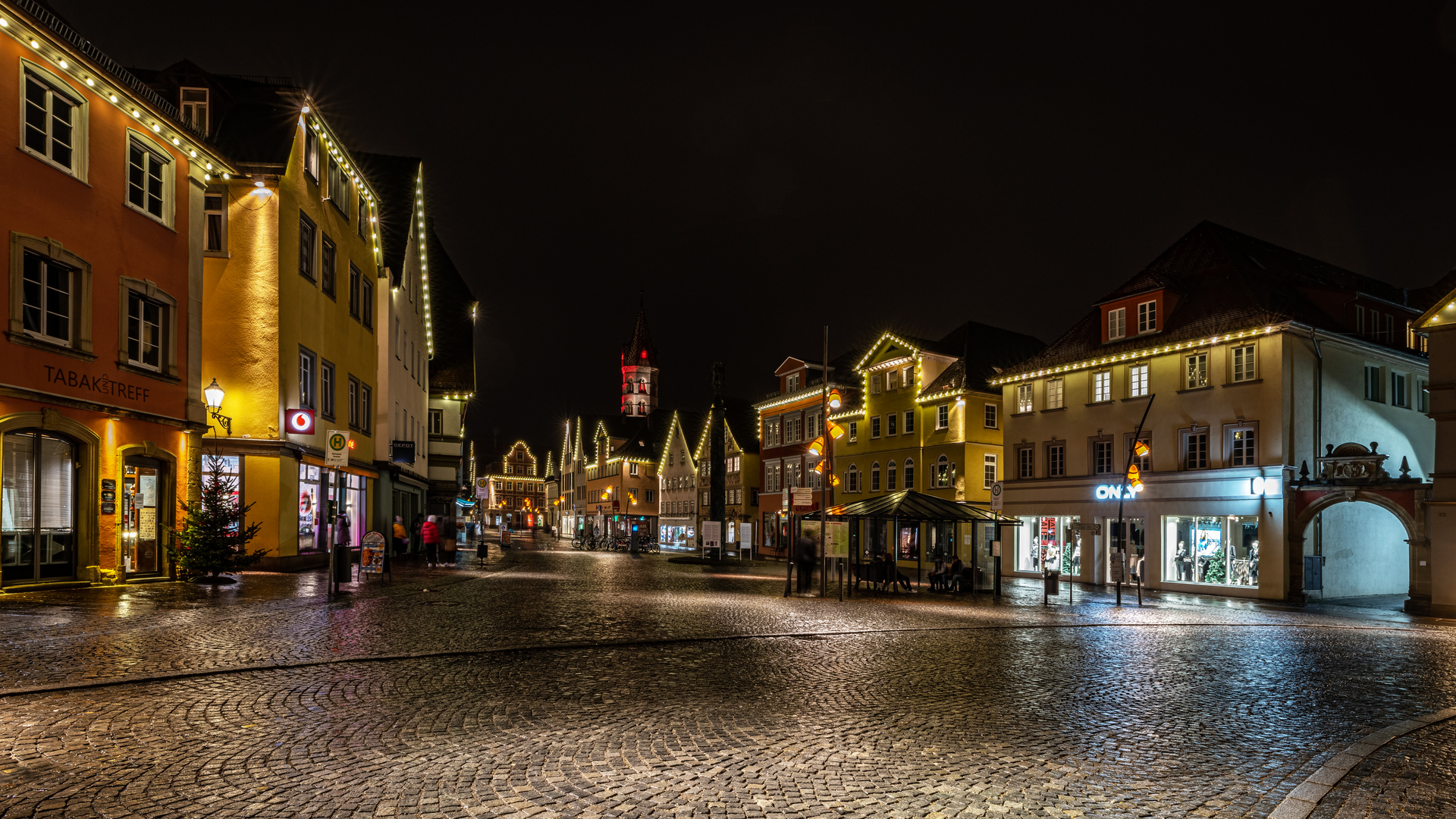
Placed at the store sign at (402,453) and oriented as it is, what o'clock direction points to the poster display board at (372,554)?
The poster display board is roughly at 12 o'clock from the store sign.

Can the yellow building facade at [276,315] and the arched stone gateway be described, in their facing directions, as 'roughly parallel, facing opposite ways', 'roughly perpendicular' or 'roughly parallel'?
roughly perpendicular

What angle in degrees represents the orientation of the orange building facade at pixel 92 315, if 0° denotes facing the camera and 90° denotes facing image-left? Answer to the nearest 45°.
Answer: approximately 315°

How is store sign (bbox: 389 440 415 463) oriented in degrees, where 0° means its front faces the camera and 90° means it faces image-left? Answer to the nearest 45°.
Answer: approximately 0°

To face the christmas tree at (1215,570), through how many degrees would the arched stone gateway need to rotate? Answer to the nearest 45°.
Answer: approximately 135° to its right

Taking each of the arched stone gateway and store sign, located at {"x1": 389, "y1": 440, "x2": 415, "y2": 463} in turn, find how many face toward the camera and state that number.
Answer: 2

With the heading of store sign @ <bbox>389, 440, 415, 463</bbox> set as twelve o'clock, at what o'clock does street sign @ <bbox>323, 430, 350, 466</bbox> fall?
street sign @ <bbox>323, 430, 350, 466</bbox> is roughly at 12 o'clock from store sign @ <bbox>389, 440, 415, 463</bbox>.

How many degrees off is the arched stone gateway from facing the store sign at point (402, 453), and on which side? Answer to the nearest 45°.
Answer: approximately 90° to its right
